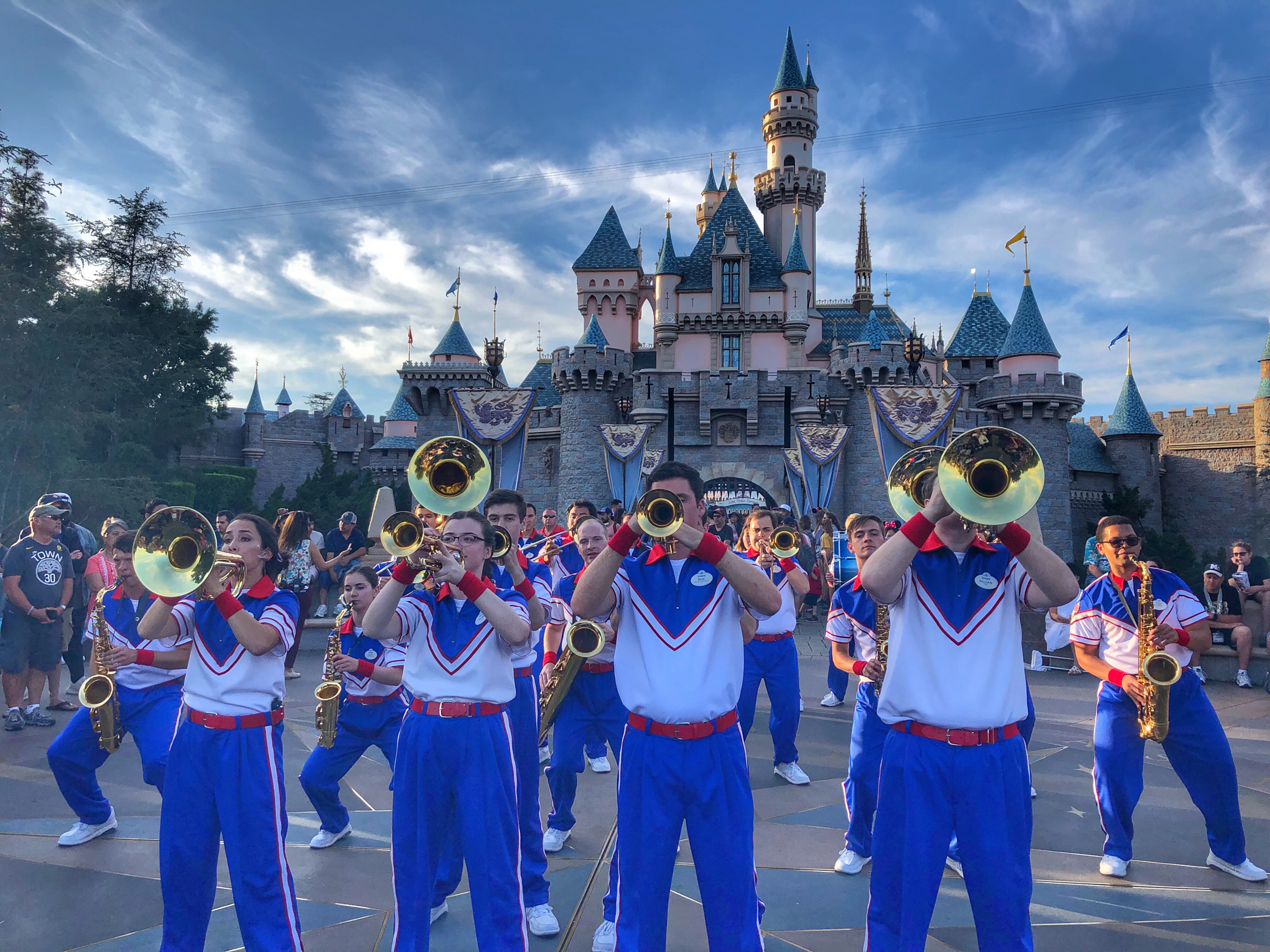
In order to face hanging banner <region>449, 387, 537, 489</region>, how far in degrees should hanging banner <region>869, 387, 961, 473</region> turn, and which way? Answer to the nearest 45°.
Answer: approximately 90° to its right

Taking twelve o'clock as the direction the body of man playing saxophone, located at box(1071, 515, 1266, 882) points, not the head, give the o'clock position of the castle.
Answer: The castle is roughly at 5 o'clock from the man playing saxophone.

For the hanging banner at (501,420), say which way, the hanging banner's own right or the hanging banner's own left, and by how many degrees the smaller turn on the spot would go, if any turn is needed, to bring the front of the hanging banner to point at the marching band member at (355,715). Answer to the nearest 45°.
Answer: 0° — it already faces them

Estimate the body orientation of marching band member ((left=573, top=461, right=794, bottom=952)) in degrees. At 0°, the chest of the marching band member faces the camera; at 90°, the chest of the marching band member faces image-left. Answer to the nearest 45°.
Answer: approximately 0°

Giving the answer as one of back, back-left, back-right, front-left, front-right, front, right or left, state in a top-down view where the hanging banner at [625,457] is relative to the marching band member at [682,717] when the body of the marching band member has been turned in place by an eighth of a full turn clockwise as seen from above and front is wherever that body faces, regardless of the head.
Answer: back-right

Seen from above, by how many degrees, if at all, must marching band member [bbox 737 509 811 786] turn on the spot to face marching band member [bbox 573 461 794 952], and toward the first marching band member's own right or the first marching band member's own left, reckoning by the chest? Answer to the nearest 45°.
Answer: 0° — they already face them

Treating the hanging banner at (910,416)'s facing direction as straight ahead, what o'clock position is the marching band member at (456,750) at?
The marching band member is roughly at 12 o'clock from the hanging banner.

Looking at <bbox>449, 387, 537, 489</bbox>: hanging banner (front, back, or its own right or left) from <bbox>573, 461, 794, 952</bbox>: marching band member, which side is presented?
front

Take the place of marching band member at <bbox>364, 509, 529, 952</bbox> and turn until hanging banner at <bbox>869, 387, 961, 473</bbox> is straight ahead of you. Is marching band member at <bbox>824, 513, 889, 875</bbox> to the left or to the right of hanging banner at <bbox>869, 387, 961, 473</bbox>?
right

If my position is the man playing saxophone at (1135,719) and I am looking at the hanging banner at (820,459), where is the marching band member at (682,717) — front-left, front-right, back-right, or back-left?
back-left
